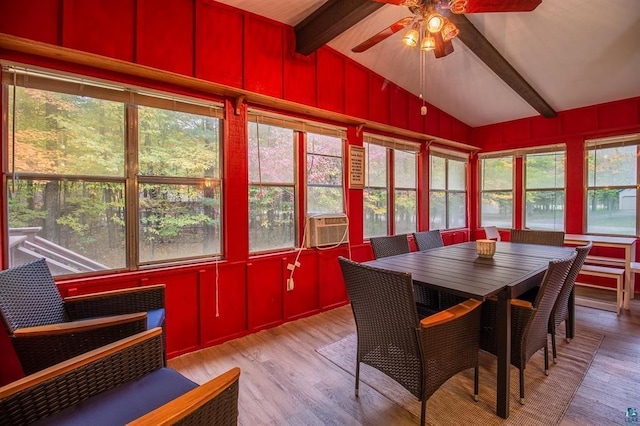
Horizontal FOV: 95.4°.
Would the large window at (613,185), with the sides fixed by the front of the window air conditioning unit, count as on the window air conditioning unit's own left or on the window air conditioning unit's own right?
on the window air conditioning unit's own left

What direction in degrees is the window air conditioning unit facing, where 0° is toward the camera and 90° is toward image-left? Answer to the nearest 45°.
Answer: approximately 315°

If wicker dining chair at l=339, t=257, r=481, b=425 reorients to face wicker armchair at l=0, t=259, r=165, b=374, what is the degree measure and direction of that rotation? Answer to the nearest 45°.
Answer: approximately 135° to its left

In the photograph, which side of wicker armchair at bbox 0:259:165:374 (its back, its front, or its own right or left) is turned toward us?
right

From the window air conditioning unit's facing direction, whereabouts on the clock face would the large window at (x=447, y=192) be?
The large window is roughly at 9 o'clock from the window air conditioning unit.

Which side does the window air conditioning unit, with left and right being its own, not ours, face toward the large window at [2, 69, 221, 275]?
right

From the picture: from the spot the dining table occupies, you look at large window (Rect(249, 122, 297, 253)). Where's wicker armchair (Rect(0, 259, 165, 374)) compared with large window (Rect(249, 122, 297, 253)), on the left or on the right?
left

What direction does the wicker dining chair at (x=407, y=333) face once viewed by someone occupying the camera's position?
facing away from the viewer and to the right of the viewer
